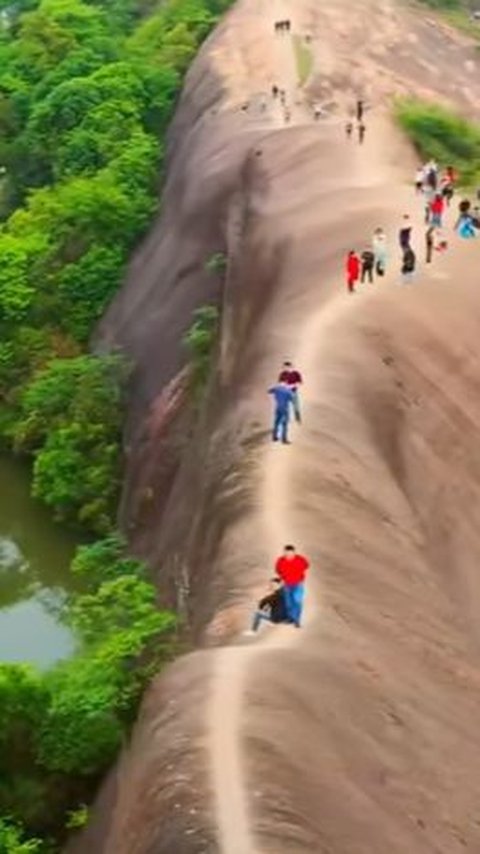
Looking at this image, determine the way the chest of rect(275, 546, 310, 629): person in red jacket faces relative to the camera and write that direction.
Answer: toward the camera

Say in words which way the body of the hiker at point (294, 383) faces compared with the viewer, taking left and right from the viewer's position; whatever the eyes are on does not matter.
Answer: facing the viewer

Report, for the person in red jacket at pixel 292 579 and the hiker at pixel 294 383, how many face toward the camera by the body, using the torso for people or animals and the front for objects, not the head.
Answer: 2
